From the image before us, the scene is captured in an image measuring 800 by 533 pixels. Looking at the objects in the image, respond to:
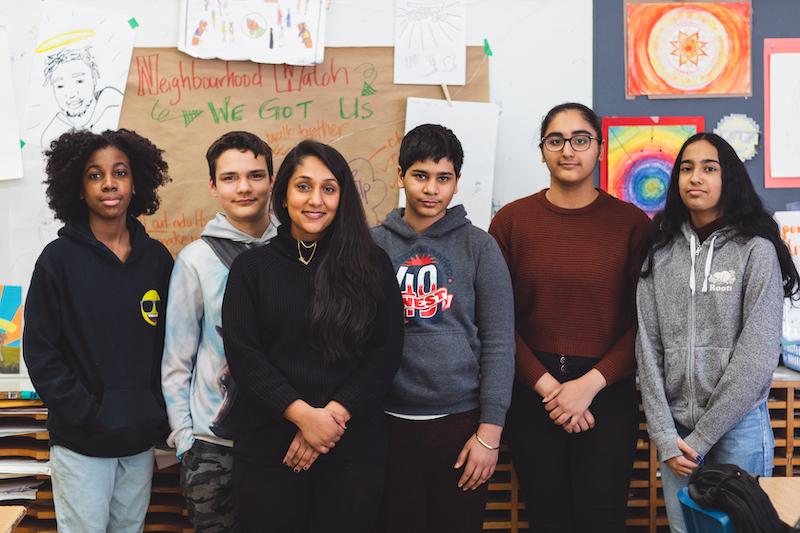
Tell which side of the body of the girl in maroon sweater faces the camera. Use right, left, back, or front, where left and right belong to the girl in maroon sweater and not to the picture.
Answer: front

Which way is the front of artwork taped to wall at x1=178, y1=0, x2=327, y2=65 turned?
toward the camera

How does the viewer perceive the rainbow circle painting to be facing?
facing the viewer

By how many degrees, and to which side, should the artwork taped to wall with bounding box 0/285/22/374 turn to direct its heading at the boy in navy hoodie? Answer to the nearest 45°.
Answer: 0° — it already faces them

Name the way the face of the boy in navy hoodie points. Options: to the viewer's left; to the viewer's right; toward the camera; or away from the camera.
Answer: toward the camera

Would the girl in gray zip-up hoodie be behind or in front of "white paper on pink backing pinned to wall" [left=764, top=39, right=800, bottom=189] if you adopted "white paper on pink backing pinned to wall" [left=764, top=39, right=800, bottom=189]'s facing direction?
in front

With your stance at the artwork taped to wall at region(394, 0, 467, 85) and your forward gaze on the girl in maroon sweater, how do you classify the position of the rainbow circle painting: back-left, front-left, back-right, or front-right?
front-left

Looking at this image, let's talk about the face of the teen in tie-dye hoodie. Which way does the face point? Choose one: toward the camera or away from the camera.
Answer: toward the camera

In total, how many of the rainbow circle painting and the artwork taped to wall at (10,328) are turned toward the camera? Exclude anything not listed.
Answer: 2

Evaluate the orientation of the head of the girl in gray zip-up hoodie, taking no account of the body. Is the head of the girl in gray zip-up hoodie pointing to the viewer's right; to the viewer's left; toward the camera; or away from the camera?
toward the camera

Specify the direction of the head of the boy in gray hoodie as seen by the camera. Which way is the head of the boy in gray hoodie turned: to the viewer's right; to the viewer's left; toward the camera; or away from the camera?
toward the camera
